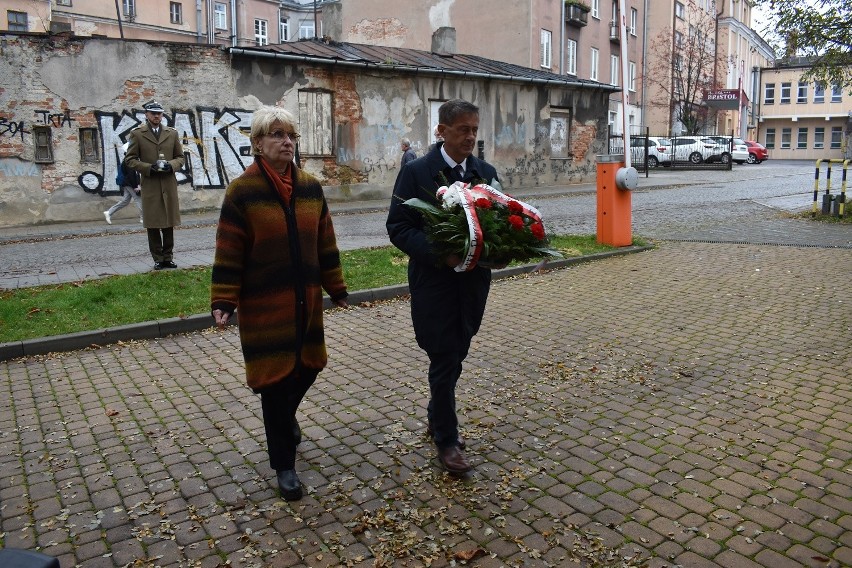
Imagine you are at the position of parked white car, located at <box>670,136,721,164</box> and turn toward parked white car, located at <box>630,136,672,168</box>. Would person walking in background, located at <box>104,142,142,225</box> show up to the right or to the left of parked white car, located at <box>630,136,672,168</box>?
left

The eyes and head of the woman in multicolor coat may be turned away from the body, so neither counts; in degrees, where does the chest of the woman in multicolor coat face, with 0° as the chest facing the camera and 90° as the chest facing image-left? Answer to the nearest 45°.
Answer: approximately 315°

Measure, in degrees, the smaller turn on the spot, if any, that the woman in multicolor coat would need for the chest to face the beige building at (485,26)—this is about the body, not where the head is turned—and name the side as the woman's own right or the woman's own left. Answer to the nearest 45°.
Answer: approximately 135° to the woman's own left
